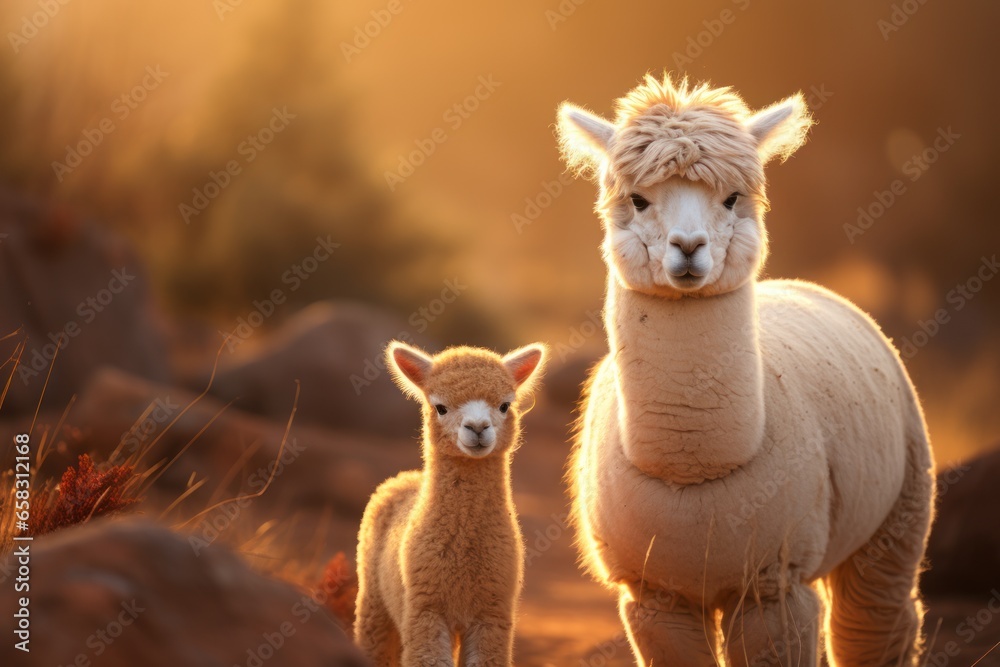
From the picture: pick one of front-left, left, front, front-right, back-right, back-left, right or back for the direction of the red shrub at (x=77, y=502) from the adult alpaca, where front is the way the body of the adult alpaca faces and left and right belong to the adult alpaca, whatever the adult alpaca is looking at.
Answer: front-right

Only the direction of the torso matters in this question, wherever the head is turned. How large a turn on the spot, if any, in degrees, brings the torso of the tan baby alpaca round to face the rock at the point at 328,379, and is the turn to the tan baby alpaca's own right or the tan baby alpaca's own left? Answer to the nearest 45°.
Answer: approximately 135° to the tan baby alpaca's own left

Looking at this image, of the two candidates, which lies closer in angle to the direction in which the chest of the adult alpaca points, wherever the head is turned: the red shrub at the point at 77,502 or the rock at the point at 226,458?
the red shrub

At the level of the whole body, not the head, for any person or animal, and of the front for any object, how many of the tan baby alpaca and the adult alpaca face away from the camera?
0

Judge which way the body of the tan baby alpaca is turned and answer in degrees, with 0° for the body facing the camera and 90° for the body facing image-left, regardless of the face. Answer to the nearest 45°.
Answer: approximately 315°

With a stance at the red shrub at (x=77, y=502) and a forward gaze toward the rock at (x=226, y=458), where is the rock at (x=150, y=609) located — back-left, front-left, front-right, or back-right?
back-right

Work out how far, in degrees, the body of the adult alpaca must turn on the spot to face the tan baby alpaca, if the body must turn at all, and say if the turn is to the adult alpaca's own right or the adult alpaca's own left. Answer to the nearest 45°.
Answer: approximately 45° to the adult alpaca's own right

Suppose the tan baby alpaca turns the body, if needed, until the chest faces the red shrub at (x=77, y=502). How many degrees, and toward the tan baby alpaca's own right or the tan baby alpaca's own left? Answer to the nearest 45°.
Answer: approximately 135° to the tan baby alpaca's own right

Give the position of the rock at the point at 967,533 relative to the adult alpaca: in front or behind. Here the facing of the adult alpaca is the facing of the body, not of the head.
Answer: behind

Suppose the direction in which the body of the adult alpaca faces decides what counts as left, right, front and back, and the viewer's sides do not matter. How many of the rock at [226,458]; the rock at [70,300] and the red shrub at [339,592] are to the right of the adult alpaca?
3

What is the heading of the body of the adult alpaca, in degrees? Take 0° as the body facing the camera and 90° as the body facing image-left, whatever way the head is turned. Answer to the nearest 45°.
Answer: approximately 45°

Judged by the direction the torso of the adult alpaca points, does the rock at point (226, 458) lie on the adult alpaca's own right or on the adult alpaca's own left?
on the adult alpaca's own right

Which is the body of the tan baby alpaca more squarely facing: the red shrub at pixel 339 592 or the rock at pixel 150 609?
the rock
